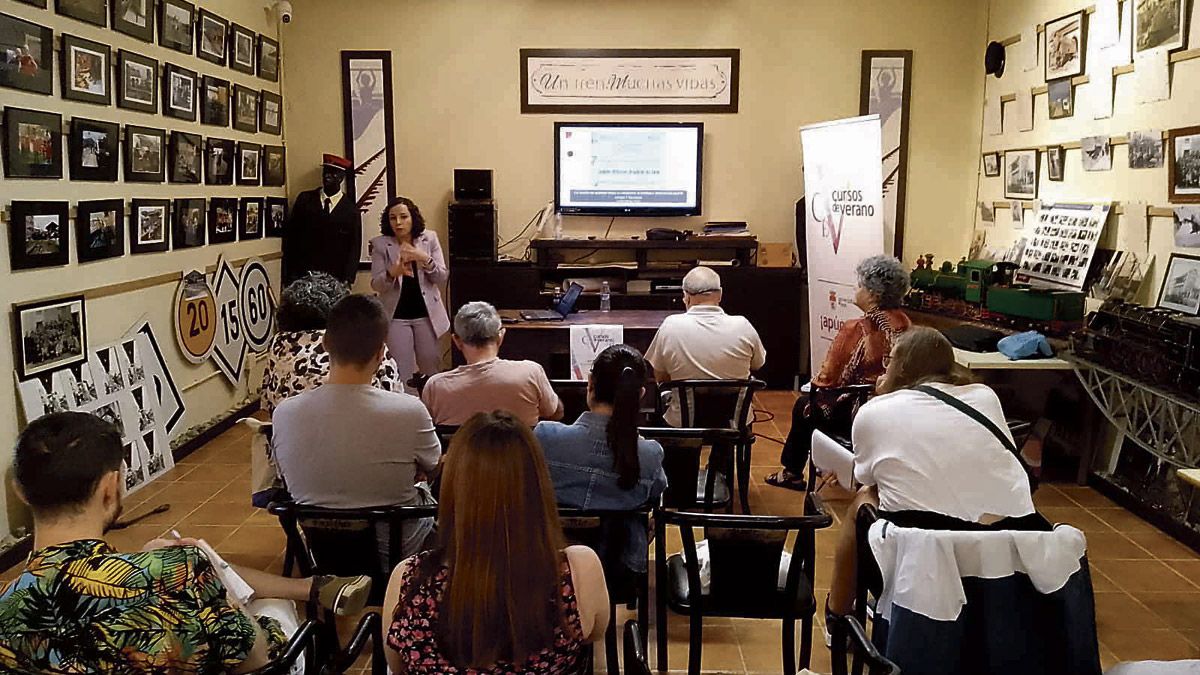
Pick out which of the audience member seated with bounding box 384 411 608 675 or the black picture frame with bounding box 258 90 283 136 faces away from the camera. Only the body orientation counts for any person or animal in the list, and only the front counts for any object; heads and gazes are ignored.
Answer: the audience member seated

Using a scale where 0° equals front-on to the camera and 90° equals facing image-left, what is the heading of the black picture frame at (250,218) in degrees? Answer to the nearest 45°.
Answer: approximately 315°

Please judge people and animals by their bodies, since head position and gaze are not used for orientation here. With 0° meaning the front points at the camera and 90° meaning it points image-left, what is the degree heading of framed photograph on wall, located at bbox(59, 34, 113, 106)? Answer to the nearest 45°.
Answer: approximately 315°

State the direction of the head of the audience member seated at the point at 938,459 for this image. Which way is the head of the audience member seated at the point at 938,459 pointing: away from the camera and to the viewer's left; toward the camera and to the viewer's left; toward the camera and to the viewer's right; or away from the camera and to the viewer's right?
away from the camera and to the viewer's left

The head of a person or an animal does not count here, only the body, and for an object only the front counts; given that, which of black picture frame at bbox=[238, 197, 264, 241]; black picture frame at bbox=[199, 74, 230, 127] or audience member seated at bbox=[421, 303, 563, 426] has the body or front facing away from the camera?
the audience member seated

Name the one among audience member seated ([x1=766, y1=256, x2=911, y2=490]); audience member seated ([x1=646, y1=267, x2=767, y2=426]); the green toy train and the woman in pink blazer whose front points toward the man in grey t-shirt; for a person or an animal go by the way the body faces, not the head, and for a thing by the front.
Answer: the woman in pink blazer

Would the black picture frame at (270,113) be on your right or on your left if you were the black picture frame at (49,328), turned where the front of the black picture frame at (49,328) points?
on your left

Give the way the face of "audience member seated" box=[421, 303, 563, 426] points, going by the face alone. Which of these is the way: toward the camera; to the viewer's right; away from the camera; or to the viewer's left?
away from the camera

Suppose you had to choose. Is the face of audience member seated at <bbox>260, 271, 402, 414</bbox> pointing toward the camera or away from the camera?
away from the camera

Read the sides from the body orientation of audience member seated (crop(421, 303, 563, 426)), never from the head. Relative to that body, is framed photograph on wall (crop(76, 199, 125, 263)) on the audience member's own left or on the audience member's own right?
on the audience member's own left

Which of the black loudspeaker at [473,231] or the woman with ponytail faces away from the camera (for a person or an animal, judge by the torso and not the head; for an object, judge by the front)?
the woman with ponytail

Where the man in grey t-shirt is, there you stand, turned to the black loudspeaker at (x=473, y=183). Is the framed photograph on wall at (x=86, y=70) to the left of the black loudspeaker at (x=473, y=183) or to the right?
left

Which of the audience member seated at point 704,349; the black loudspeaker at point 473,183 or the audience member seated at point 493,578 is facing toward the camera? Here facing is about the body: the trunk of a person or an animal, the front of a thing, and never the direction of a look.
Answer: the black loudspeaker
